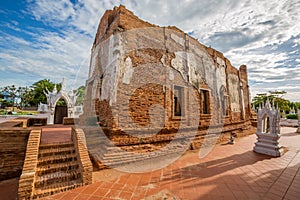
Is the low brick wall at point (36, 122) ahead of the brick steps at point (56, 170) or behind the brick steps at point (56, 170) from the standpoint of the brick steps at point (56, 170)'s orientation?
behind

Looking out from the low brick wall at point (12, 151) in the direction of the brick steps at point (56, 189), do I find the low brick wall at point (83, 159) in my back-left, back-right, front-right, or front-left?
front-left

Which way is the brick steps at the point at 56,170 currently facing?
toward the camera

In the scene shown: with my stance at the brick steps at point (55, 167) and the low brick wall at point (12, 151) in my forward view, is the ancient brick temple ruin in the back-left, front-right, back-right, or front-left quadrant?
back-right

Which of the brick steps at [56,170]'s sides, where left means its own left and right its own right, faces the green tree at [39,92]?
back

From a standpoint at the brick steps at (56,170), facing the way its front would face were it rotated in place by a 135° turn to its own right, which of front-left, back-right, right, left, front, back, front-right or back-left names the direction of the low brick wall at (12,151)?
front
